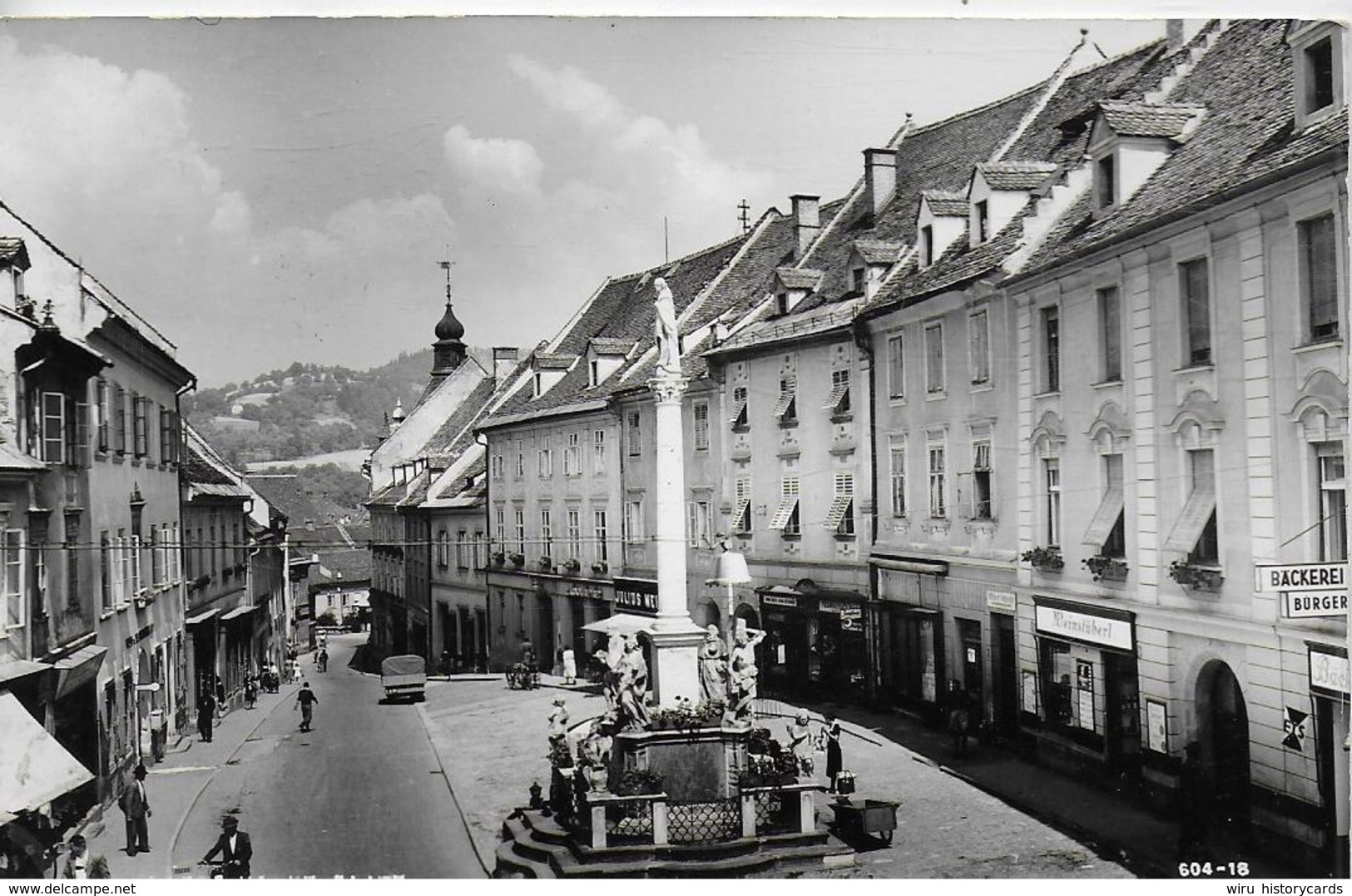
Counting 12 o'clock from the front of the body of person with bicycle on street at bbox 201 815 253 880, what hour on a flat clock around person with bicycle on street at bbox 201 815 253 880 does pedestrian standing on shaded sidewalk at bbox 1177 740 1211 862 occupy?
pedestrian standing on shaded sidewalk at bbox 1177 740 1211 862 is roughly at 8 o'clock from person with bicycle on street at bbox 201 815 253 880.

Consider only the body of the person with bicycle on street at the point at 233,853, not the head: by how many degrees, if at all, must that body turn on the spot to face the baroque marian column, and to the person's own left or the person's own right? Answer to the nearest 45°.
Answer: approximately 135° to the person's own left

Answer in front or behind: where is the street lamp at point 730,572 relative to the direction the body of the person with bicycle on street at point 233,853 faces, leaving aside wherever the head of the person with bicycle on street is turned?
behind

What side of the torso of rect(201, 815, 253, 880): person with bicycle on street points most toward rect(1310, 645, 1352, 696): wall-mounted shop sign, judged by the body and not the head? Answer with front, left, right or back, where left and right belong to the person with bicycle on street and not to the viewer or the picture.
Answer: left

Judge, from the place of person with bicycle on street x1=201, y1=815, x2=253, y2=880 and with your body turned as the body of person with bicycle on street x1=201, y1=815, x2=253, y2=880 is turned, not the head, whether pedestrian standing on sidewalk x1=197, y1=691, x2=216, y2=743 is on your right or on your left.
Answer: on your right

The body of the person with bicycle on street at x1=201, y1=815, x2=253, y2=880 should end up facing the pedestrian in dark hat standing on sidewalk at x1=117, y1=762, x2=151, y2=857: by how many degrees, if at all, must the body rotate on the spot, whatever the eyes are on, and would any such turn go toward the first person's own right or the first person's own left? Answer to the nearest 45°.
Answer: approximately 90° to the first person's own right

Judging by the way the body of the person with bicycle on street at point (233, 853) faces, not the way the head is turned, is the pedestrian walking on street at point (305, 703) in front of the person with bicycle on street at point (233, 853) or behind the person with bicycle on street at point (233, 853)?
behind

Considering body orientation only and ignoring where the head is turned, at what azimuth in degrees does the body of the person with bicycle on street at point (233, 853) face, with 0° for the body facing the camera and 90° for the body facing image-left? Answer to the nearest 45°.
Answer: approximately 45°
